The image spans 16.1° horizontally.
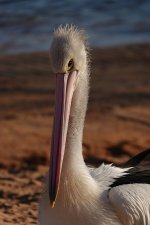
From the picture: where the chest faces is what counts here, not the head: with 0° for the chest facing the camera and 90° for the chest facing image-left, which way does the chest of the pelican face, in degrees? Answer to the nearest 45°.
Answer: approximately 45°
